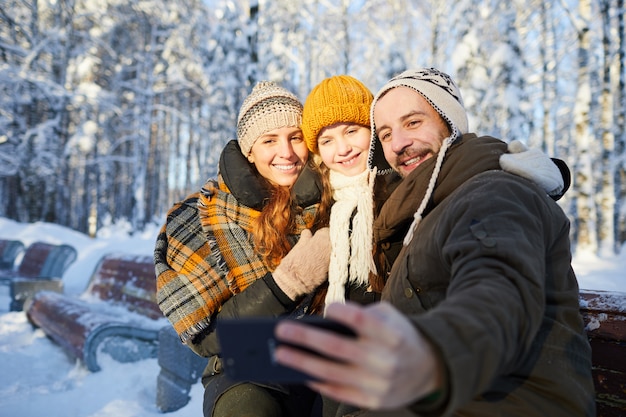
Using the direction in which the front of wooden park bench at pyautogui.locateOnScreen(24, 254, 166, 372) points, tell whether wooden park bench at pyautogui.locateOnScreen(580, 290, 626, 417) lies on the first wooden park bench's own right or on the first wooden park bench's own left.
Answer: on the first wooden park bench's own left

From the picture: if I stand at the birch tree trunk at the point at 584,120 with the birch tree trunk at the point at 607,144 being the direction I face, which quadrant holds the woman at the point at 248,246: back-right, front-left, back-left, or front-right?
back-right

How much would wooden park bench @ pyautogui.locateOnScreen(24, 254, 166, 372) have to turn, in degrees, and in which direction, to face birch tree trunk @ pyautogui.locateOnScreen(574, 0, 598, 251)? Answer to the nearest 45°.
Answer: approximately 135° to its left

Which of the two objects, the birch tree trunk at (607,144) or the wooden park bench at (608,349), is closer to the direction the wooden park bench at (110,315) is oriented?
the wooden park bench

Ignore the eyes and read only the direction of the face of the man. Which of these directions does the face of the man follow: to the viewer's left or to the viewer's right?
to the viewer's left

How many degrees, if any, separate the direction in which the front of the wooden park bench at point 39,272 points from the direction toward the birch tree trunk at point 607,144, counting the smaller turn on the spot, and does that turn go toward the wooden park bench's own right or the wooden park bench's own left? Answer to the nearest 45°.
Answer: approximately 135° to the wooden park bench's own left

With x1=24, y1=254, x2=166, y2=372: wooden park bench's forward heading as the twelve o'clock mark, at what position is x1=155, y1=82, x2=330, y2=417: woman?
The woman is roughly at 10 o'clock from the wooden park bench.

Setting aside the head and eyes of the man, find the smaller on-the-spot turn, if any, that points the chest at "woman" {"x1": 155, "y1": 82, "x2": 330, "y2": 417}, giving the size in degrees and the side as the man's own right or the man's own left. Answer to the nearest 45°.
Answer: approximately 90° to the man's own right

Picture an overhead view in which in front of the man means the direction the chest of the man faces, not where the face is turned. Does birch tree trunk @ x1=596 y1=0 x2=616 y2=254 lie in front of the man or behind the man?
behind

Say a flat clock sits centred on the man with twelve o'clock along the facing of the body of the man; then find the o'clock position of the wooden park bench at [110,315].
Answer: The wooden park bench is roughly at 3 o'clock from the man.

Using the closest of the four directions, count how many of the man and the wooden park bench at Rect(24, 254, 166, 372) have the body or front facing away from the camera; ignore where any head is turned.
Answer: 0
